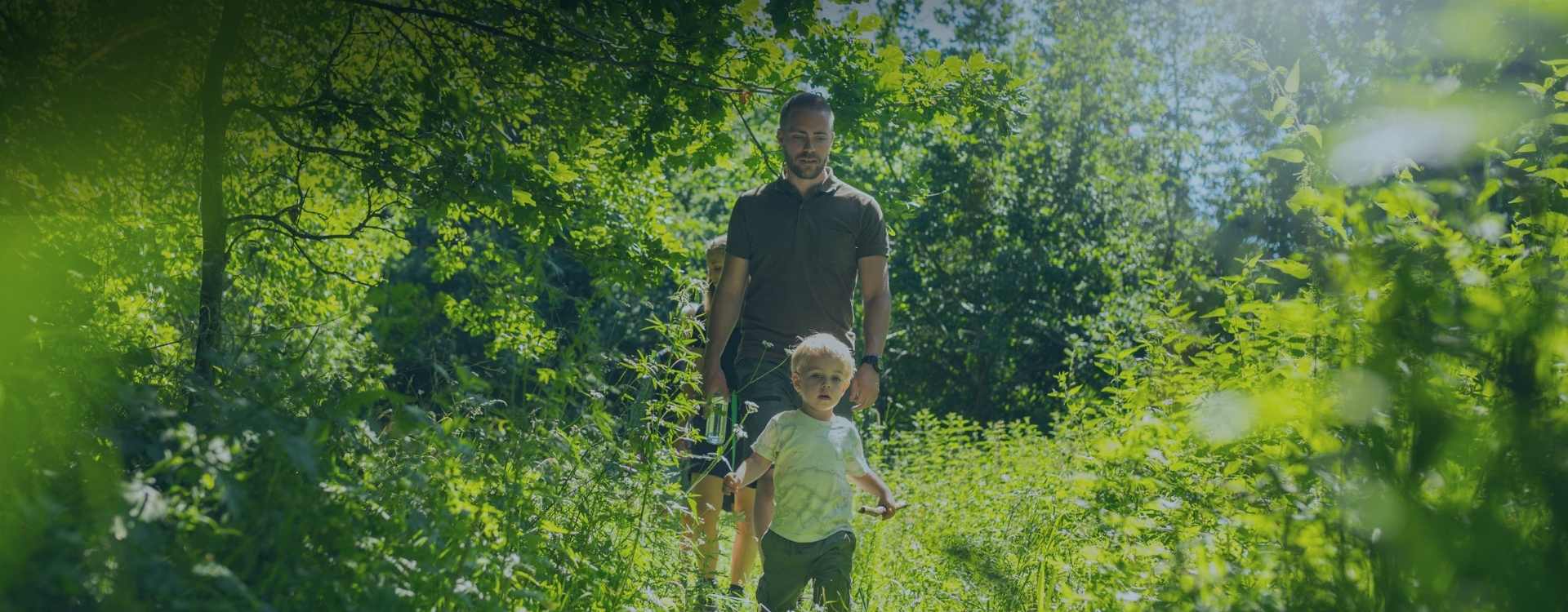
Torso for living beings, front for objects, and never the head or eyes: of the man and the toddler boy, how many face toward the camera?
2

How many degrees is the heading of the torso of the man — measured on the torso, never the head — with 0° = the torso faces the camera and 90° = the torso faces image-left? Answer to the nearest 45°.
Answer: approximately 0°
